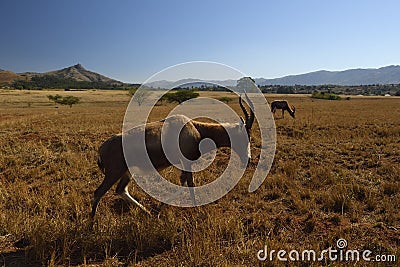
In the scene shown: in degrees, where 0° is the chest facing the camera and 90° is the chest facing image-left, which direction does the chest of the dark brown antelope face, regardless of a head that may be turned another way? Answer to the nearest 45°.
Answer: approximately 270°
